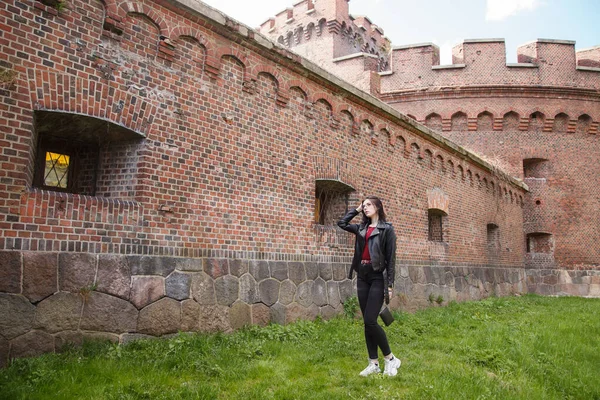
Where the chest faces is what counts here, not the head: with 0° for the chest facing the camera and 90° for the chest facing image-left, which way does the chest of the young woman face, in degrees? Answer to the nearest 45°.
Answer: approximately 45°
